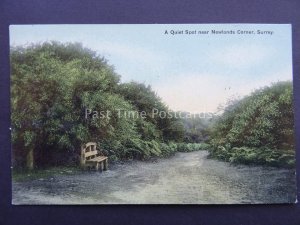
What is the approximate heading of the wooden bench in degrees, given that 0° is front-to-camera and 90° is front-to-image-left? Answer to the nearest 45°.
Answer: approximately 315°
